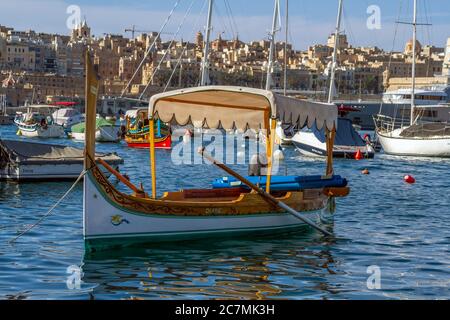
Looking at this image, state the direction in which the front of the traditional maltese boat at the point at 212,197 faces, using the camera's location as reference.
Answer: facing the viewer and to the left of the viewer

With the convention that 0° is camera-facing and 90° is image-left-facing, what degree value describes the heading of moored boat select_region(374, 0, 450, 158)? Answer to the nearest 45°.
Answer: approximately 90°

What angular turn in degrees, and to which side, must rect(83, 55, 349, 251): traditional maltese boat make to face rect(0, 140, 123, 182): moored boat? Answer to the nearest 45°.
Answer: approximately 90° to its right

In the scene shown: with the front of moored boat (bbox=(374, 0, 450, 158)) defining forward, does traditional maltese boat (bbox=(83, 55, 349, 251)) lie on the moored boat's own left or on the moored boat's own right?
on the moored boat's own left

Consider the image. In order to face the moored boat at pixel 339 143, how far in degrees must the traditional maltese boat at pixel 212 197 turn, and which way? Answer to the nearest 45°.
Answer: approximately 135° to its right

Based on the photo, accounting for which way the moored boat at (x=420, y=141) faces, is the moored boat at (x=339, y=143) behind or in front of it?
in front
